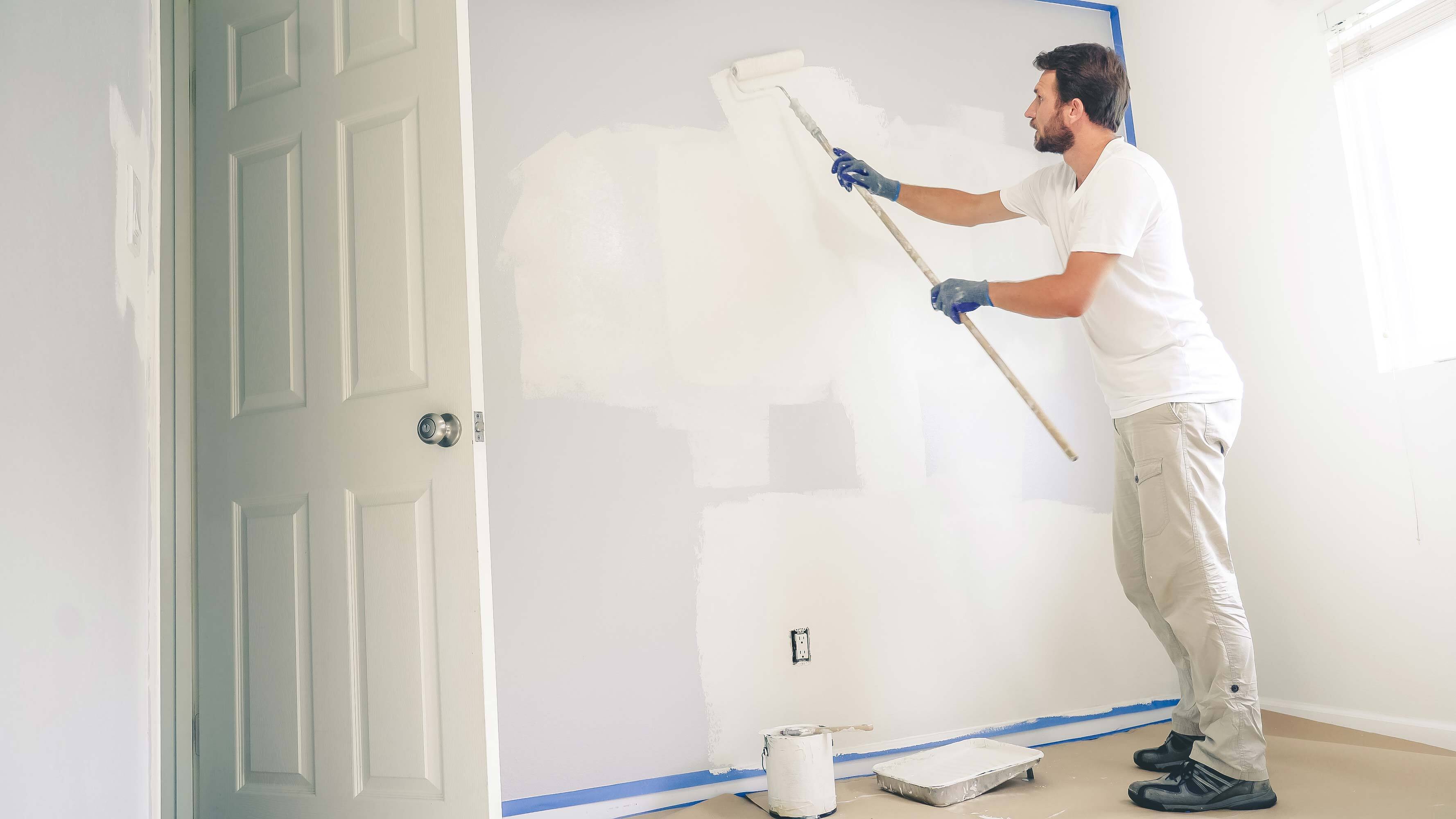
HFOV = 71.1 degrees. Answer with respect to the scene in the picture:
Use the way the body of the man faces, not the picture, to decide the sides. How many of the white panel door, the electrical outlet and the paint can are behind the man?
0

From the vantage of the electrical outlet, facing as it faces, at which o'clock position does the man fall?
The man is roughly at 10 o'clock from the electrical outlet.

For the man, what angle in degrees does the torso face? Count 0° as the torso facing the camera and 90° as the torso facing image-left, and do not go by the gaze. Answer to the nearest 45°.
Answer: approximately 90°

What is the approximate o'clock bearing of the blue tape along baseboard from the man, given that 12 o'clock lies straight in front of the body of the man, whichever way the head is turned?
The blue tape along baseboard is roughly at 12 o'clock from the man.

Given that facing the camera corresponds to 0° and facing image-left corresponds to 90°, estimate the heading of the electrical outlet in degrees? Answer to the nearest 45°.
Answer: approximately 0°

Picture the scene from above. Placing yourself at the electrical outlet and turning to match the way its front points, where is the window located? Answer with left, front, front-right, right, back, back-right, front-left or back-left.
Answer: left

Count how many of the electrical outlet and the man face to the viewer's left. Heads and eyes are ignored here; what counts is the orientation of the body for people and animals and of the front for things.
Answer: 1

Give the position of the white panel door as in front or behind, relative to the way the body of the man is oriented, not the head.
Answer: in front

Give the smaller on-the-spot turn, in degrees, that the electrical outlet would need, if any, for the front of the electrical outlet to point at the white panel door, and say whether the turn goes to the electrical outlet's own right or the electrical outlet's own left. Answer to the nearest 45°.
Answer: approximately 45° to the electrical outlet's own right

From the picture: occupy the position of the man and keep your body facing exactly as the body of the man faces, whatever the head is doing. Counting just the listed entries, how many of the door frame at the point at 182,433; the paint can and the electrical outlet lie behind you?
0

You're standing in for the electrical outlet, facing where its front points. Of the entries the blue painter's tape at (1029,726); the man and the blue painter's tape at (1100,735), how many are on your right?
0

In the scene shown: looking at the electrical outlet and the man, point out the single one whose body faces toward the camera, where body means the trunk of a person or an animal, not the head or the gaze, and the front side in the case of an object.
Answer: the electrical outlet

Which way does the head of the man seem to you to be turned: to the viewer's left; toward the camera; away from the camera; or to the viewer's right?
to the viewer's left
